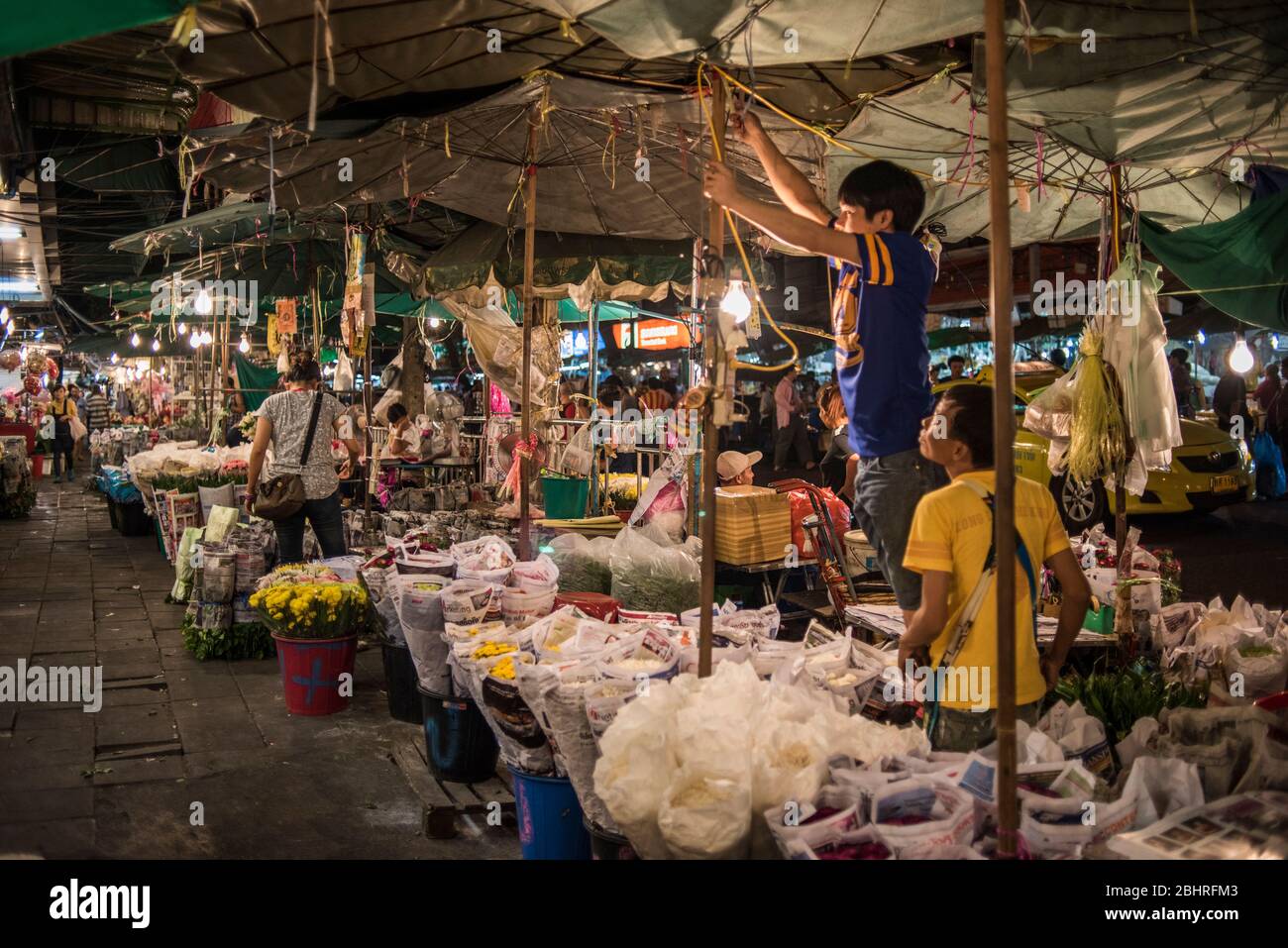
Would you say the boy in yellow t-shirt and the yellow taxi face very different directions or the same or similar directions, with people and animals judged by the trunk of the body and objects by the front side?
very different directions

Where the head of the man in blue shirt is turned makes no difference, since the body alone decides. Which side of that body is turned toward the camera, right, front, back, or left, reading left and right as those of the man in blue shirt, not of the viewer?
left

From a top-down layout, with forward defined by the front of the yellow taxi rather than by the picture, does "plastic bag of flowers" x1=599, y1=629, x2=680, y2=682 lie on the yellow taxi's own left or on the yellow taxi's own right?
on the yellow taxi's own right

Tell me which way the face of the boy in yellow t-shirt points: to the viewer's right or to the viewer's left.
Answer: to the viewer's left

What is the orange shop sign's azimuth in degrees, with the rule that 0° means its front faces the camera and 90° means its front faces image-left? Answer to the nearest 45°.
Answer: approximately 0°

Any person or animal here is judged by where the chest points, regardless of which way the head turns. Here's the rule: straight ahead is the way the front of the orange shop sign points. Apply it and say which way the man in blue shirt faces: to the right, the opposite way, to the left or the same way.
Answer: to the right

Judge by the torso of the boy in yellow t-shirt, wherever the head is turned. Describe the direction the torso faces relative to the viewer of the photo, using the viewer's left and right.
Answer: facing away from the viewer and to the left of the viewer
